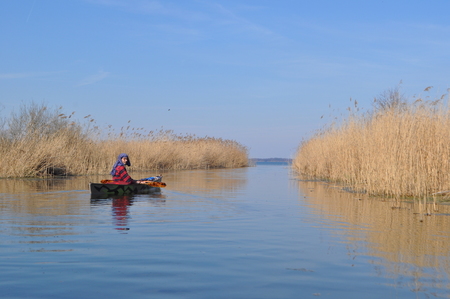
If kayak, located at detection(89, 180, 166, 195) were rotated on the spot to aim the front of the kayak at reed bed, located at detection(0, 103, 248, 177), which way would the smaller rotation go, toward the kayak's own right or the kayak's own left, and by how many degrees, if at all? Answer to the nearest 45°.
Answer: approximately 90° to the kayak's own left

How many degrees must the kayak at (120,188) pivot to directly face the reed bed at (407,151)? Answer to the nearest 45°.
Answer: approximately 45° to its right

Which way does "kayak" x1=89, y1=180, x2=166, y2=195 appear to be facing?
to the viewer's right
